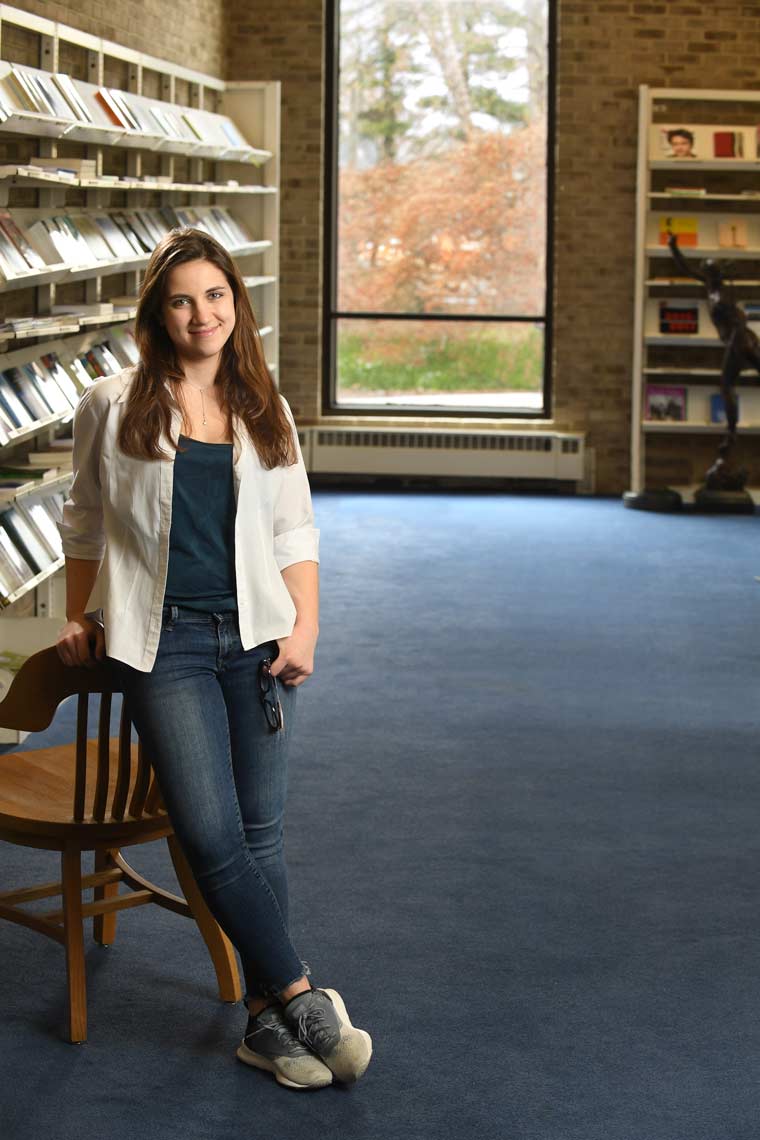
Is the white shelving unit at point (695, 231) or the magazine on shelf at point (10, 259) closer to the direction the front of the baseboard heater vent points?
the magazine on shelf

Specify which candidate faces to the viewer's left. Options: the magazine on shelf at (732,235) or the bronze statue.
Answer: the bronze statue

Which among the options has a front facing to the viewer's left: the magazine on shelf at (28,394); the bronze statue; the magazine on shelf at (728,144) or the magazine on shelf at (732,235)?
the bronze statue

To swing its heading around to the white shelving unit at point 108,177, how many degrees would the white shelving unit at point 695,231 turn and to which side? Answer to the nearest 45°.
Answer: approximately 45° to its right

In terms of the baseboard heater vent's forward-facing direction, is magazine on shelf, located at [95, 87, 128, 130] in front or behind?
in front

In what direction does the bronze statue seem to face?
to the viewer's left

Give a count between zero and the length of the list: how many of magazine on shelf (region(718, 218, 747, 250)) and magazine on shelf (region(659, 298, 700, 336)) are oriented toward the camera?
2
